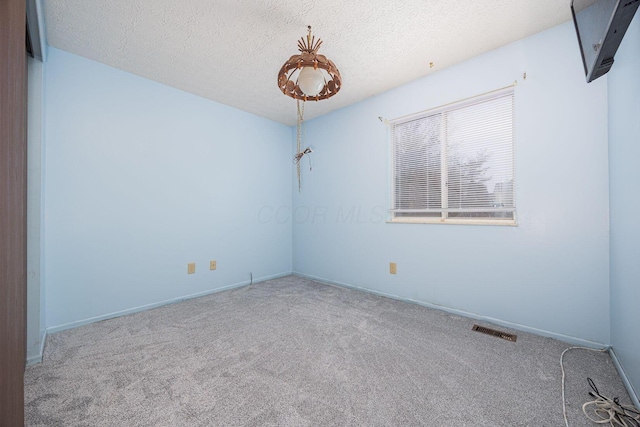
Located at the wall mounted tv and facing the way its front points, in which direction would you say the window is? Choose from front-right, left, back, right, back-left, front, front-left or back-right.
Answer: right

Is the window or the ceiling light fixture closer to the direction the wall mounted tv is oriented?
the ceiling light fixture

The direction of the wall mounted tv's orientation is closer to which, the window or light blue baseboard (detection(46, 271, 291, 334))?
the light blue baseboard

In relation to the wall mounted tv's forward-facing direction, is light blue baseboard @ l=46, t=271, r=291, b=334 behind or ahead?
ahead

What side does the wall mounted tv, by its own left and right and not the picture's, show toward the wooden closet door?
front

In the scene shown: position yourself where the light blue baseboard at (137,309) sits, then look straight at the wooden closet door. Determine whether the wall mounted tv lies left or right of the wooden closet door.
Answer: left

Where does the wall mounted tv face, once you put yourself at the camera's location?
facing the viewer and to the left of the viewer

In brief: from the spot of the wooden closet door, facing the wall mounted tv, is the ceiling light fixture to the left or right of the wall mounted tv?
left
